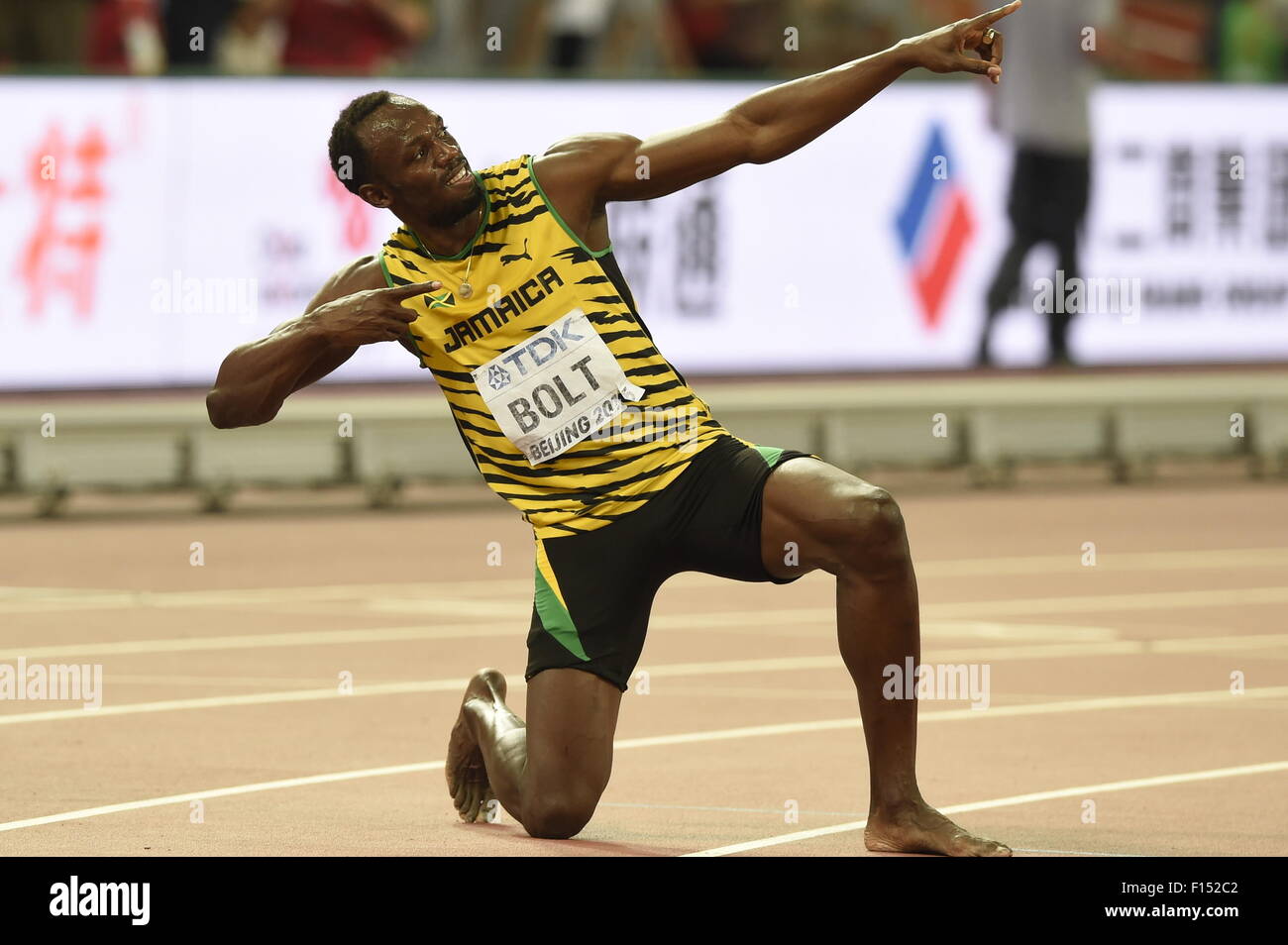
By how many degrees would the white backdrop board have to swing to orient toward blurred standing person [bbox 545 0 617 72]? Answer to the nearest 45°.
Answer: approximately 135° to its right

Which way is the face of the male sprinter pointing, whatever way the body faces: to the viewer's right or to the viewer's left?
to the viewer's right

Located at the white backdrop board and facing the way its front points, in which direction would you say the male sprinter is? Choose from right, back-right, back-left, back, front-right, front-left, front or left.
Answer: front

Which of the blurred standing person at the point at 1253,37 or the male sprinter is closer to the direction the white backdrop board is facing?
the male sprinter

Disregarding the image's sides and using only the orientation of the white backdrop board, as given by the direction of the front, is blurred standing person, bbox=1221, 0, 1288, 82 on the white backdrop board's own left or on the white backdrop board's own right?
on the white backdrop board's own left

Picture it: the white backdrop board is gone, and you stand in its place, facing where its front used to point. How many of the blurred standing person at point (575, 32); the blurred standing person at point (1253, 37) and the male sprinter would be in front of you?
1

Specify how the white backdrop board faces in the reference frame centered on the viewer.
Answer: facing the viewer

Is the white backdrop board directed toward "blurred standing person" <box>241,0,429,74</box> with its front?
no
